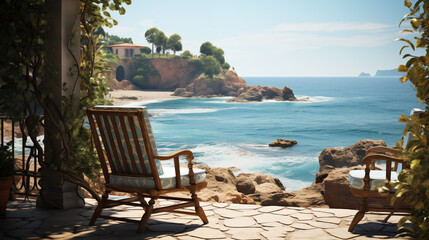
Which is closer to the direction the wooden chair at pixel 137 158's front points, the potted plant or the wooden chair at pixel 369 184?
the wooden chair

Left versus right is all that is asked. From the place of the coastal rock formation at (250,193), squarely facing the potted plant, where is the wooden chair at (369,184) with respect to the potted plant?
left

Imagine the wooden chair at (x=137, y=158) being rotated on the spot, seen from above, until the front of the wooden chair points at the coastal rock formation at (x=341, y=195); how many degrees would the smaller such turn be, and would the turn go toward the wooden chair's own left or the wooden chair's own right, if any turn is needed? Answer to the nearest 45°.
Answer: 0° — it already faces it

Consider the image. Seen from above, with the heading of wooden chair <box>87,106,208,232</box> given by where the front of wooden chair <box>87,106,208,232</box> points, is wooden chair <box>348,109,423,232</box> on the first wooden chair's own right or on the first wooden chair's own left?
on the first wooden chair's own right

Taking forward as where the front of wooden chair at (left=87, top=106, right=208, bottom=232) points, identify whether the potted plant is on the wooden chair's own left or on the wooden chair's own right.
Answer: on the wooden chair's own left

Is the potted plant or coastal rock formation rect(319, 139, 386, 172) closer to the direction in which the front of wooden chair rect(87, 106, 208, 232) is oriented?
the coastal rock formation

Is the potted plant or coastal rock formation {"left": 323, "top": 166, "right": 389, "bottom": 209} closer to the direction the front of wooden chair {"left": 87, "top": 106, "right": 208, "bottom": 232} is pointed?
the coastal rock formation

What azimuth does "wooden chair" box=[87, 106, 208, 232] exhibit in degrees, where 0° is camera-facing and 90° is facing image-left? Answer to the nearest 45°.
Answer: approximately 225°

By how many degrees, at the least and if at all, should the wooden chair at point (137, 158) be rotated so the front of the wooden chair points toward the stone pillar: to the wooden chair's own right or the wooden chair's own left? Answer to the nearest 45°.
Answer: approximately 90° to the wooden chair's own left

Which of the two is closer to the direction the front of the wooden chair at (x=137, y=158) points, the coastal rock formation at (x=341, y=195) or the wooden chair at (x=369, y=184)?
the coastal rock formation

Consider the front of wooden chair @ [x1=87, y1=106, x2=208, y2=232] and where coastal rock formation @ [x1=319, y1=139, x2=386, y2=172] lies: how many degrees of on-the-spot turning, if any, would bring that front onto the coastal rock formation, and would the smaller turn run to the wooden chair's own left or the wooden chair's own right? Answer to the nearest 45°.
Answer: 0° — it already faces it
